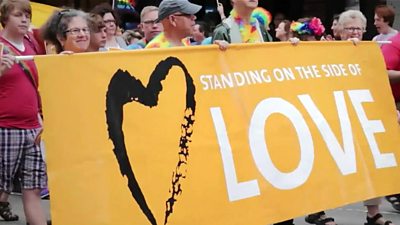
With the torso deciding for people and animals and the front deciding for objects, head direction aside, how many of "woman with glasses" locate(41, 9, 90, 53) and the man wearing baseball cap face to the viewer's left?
0

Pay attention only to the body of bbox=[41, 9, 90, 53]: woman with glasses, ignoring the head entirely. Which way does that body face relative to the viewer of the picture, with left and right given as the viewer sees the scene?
facing the viewer and to the right of the viewer

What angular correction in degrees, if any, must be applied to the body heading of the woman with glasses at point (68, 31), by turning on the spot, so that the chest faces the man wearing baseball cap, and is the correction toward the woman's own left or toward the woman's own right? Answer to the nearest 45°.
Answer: approximately 45° to the woman's own left
